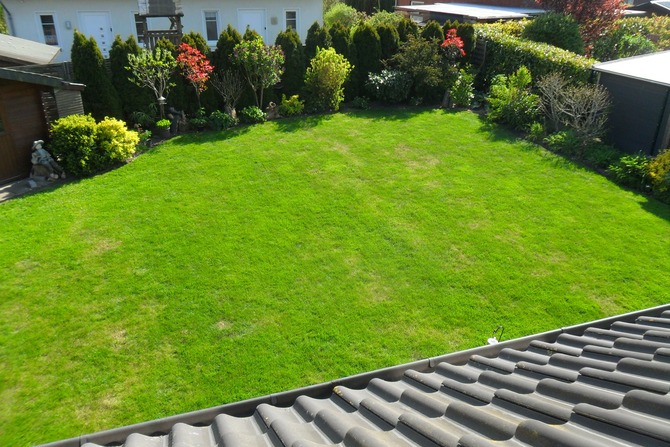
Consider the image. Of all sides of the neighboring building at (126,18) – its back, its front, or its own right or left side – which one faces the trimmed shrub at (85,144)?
front

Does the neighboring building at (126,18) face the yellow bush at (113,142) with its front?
yes

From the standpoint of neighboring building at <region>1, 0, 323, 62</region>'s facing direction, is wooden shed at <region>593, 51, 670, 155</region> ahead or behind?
ahead

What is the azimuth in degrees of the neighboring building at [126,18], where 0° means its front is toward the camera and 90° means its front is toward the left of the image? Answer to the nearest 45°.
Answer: approximately 0°

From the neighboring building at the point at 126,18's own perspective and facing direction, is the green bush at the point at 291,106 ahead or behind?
ahead

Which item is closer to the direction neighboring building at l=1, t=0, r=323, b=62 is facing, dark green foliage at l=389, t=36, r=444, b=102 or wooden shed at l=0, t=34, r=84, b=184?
the wooden shed

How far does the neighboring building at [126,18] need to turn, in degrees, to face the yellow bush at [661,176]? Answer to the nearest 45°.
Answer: approximately 45° to its left

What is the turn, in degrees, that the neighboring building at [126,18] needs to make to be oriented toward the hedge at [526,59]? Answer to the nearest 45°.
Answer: approximately 45° to its left

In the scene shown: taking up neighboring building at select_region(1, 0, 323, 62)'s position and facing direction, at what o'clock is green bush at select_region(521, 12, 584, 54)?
The green bush is roughly at 10 o'clock from the neighboring building.

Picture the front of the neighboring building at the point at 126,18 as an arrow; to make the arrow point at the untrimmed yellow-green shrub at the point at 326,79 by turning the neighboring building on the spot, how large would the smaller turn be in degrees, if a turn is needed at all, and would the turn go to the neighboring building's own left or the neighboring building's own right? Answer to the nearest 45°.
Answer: approximately 45° to the neighboring building's own left

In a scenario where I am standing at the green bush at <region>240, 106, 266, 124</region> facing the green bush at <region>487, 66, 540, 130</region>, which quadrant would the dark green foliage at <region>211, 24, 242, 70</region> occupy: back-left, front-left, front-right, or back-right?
back-left

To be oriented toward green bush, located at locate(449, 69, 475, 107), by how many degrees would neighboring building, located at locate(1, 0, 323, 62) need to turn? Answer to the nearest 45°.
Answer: approximately 45° to its left

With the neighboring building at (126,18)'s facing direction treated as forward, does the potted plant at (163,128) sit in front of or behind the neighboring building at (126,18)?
in front

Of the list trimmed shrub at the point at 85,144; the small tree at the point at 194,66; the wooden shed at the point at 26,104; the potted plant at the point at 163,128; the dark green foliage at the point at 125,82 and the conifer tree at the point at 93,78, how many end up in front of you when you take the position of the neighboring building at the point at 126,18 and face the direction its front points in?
6
